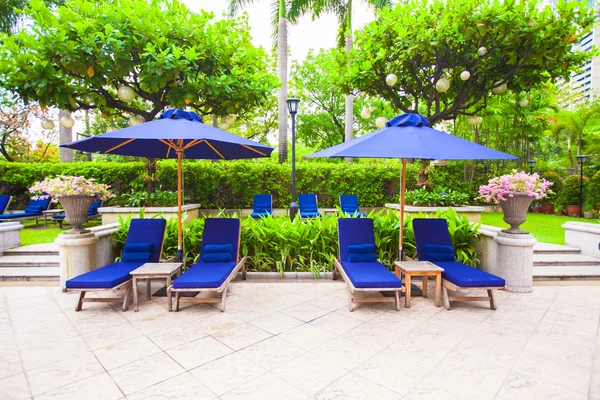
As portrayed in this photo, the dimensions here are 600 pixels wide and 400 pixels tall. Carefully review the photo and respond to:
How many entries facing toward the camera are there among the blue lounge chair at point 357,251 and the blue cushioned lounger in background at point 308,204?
2

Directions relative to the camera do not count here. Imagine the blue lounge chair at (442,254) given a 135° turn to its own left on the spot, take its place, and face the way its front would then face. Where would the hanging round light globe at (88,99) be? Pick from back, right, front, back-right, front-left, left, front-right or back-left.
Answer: left

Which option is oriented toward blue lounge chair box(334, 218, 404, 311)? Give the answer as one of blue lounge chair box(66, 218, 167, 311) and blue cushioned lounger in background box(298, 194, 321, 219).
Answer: the blue cushioned lounger in background

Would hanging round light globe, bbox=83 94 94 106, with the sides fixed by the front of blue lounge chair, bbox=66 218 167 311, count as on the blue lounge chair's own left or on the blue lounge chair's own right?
on the blue lounge chair's own right

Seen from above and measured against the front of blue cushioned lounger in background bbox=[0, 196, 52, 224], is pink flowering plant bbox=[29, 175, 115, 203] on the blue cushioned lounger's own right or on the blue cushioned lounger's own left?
on the blue cushioned lounger's own left

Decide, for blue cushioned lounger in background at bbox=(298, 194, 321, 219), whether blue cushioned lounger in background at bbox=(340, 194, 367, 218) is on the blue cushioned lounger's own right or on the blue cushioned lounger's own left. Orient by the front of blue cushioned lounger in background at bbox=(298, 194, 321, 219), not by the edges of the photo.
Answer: on the blue cushioned lounger's own left

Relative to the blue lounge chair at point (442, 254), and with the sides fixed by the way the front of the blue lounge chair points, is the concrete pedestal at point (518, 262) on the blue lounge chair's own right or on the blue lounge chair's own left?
on the blue lounge chair's own left

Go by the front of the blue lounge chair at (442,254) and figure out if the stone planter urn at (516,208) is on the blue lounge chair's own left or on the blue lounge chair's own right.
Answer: on the blue lounge chair's own left

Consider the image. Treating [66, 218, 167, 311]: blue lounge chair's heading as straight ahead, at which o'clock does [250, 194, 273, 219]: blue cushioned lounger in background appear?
The blue cushioned lounger in background is roughly at 6 o'clock from the blue lounge chair.

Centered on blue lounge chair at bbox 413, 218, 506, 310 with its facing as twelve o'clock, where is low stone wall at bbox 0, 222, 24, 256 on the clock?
The low stone wall is roughly at 4 o'clock from the blue lounge chair.

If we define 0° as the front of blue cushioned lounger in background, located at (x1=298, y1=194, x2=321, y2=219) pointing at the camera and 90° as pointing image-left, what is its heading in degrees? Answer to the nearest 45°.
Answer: approximately 0°
